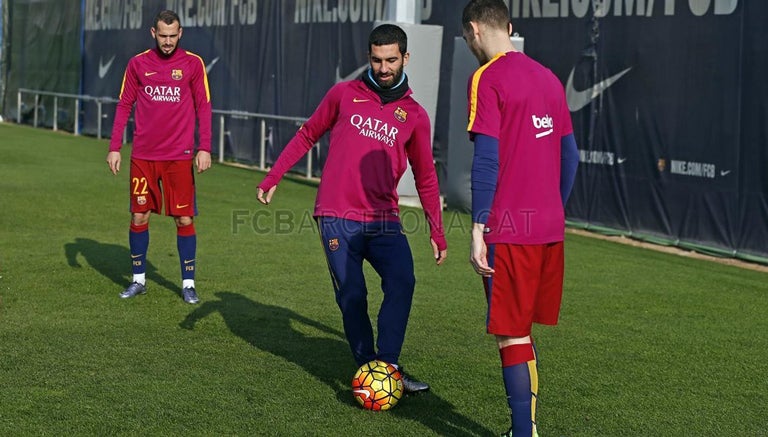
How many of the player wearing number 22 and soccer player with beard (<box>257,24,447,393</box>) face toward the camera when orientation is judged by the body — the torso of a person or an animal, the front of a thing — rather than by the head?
2

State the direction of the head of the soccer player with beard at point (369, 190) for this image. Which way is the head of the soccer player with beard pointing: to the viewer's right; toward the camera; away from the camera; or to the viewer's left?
toward the camera

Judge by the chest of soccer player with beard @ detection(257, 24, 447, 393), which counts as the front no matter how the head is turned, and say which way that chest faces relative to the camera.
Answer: toward the camera

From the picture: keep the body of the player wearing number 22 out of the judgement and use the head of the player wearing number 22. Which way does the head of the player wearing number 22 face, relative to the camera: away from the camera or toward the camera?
toward the camera

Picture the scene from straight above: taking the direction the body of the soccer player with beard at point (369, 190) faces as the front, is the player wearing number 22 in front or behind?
behind

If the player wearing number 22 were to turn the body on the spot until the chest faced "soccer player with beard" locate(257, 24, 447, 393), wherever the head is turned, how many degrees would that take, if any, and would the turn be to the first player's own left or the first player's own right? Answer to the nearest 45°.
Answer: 0° — they already face them

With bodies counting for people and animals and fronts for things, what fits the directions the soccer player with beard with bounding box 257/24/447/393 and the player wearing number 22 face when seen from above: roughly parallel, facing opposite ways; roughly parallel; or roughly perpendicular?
roughly parallel
